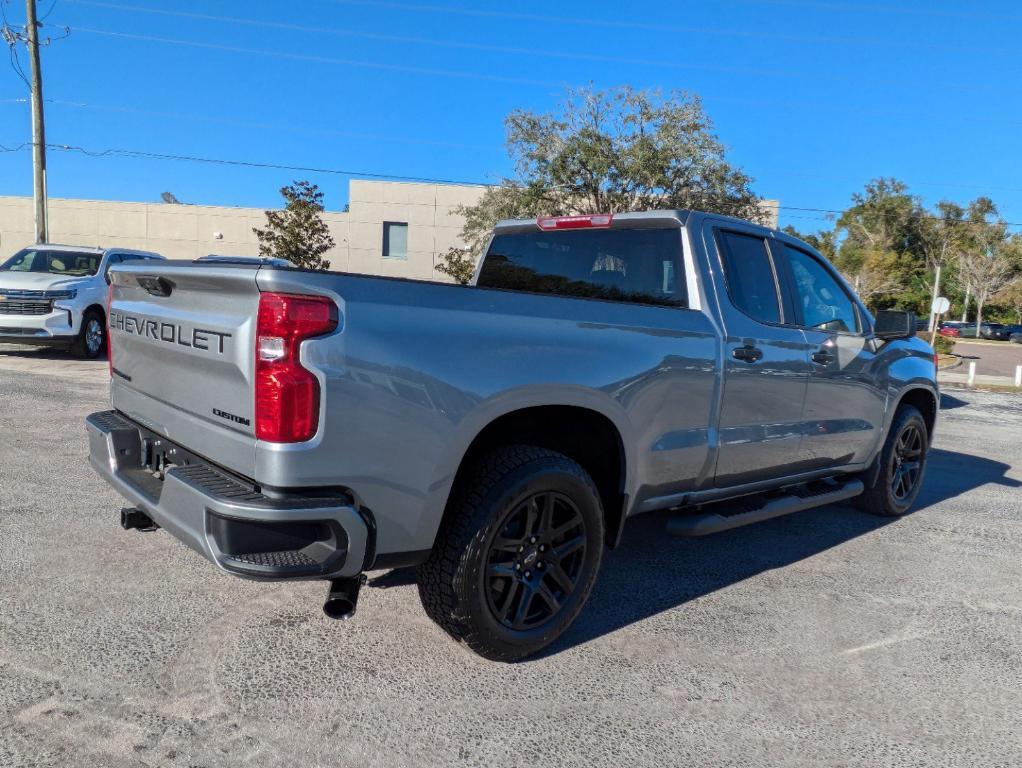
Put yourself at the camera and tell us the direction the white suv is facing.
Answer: facing the viewer and to the left of the viewer

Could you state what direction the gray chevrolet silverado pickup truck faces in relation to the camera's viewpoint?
facing away from the viewer and to the right of the viewer

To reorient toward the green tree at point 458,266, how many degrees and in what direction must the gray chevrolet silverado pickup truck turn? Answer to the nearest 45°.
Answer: approximately 45° to its left

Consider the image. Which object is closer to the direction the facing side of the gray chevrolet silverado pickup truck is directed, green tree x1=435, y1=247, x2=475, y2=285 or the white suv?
the green tree

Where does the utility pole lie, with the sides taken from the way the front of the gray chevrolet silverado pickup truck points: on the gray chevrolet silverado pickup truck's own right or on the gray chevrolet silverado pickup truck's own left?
on the gray chevrolet silverado pickup truck's own left

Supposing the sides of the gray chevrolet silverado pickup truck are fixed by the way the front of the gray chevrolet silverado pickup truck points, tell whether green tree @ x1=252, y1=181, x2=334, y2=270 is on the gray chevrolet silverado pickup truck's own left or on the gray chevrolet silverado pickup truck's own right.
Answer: on the gray chevrolet silverado pickup truck's own left

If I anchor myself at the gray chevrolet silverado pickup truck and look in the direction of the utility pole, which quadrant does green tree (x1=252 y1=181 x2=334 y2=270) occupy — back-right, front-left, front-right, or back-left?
front-right

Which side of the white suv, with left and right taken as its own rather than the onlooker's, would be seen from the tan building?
back
